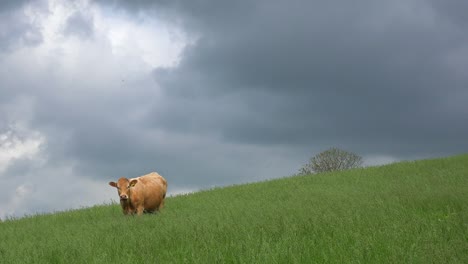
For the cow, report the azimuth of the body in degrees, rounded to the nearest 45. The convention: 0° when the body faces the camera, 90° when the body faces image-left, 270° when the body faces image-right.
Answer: approximately 45°
